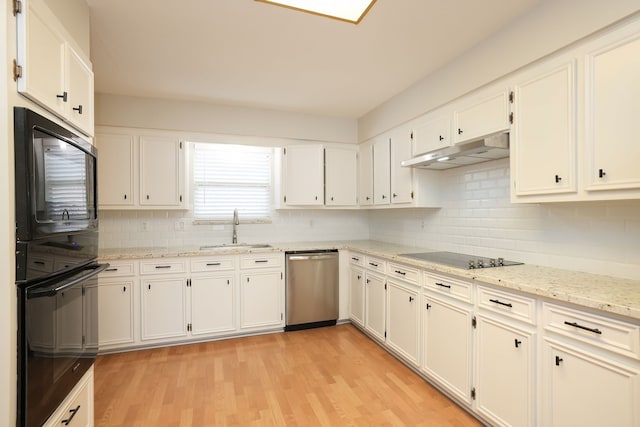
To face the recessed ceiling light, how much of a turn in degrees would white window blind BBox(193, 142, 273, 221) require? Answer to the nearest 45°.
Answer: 0° — it already faces it

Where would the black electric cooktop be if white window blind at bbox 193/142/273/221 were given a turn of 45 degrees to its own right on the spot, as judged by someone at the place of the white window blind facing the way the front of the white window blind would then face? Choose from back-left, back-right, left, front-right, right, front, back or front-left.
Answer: left

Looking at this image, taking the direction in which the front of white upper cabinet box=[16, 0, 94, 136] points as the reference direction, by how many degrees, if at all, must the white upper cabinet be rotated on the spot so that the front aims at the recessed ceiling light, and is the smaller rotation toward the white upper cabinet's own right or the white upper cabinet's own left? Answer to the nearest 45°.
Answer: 0° — it already faces it

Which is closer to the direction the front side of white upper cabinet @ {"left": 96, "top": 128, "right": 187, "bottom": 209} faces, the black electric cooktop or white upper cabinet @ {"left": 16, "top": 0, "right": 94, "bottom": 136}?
the white upper cabinet

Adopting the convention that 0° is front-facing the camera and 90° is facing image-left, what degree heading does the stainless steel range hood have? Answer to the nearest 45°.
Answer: approximately 45°

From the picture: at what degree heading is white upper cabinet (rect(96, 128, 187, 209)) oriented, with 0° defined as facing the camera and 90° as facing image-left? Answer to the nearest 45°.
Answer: approximately 0°

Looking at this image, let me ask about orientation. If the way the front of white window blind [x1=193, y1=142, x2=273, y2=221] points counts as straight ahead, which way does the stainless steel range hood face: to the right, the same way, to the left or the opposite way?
to the right

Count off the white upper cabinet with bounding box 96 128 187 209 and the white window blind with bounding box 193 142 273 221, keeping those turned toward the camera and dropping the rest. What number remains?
2

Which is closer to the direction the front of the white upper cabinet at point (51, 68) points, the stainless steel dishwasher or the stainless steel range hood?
the stainless steel range hood

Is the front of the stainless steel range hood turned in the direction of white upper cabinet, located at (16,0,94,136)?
yes

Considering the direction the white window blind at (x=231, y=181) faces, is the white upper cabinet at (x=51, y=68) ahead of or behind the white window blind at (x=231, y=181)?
ahead

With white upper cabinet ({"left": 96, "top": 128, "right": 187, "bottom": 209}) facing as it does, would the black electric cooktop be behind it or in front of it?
in front

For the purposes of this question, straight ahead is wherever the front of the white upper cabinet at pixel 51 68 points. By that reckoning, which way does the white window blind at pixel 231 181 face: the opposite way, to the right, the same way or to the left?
to the right

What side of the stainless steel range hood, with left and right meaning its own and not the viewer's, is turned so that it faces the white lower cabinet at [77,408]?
front
